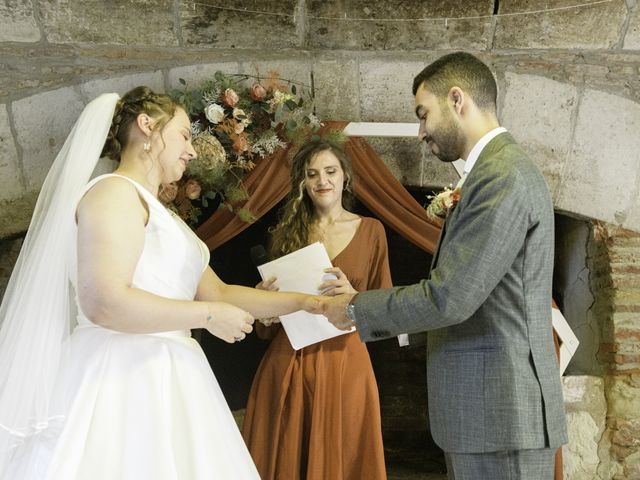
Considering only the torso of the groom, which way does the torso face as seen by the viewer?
to the viewer's left

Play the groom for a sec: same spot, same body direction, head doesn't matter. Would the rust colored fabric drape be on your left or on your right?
on your right

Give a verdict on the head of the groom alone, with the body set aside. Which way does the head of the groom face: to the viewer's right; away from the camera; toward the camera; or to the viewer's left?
to the viewer's left

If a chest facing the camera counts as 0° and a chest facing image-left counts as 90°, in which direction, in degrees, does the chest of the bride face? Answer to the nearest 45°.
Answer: approximately 270°

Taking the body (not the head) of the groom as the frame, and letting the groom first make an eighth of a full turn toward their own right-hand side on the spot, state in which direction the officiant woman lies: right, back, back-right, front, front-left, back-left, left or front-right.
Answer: front

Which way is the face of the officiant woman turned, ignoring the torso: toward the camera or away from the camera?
toward the camera

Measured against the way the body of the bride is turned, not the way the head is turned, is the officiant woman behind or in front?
in front

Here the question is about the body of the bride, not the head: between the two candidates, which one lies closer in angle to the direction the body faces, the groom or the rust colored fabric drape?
the groom

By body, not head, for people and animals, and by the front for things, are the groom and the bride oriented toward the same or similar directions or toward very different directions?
very different directions

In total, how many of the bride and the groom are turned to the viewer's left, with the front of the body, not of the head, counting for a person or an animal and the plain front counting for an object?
1

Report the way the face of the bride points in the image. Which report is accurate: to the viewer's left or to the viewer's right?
to the viewer's right
